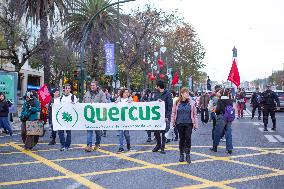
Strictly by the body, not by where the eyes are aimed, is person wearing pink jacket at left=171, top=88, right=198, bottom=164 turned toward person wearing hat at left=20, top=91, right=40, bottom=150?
no

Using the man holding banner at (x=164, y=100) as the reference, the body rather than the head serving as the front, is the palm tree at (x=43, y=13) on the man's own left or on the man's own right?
on the man's own right

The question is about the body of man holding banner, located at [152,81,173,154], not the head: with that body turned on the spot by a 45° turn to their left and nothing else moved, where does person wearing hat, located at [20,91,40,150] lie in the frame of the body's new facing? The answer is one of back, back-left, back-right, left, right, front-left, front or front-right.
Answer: right

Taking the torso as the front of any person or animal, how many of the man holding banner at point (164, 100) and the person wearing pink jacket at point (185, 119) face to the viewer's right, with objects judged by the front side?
0

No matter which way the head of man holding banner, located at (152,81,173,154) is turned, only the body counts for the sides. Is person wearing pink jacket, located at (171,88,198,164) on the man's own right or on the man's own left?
on the man's own left

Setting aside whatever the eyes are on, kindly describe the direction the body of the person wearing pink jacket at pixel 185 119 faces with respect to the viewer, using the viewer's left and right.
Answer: facing the viewer

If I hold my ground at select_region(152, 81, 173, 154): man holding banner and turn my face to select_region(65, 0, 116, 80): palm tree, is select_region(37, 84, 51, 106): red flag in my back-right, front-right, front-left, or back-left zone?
front-left

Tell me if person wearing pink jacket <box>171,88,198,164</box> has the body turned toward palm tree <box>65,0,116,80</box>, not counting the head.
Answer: no

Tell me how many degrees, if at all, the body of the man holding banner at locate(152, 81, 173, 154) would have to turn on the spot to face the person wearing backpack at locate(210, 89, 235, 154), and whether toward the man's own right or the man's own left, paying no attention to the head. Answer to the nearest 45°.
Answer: approximately 135° to the man's own left

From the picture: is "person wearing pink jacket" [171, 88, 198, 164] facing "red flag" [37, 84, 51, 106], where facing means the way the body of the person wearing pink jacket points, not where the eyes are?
no

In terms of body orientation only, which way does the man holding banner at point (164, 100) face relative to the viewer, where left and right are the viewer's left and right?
facing the viewer and to the left of the viewer

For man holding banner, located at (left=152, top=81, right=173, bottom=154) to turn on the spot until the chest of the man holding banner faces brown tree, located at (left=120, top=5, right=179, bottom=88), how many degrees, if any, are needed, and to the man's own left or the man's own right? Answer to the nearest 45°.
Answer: approximately 135° to the man's own right

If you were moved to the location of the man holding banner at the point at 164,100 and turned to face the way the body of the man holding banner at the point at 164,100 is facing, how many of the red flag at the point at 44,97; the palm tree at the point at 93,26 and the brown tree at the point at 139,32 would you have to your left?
0

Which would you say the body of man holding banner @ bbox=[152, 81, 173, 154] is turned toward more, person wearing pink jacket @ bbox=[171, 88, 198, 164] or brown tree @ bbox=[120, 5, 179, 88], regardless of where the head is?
the person wearing pink jacket

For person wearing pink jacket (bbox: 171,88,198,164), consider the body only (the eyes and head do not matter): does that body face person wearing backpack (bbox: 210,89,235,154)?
no
